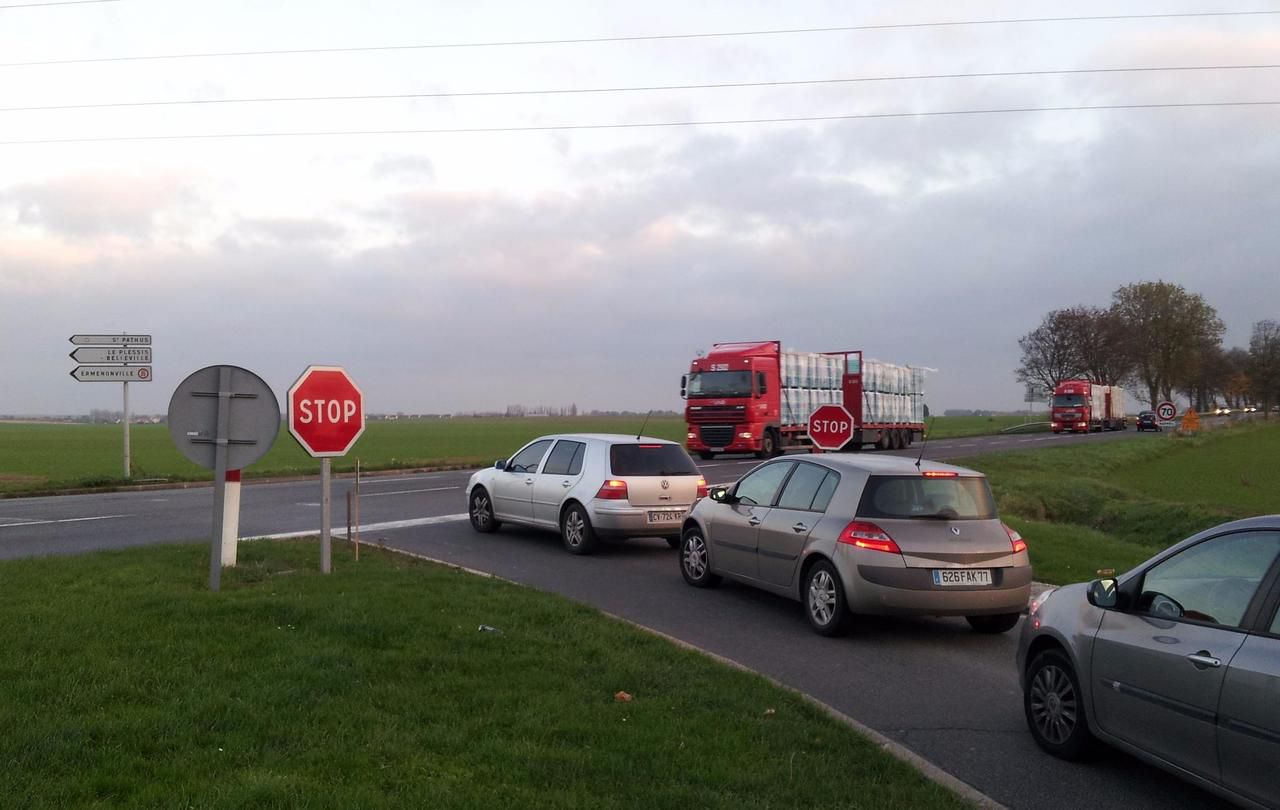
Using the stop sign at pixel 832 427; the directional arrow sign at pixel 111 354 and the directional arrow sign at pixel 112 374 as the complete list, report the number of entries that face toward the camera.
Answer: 3

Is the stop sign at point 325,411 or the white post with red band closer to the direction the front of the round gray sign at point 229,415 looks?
the white post with red band

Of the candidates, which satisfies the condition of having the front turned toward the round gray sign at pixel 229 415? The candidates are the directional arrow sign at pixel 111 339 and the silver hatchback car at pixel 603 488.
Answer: the directional arrow sign

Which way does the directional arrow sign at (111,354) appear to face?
toward the camera

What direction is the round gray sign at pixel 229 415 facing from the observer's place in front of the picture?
facing away from the viewer

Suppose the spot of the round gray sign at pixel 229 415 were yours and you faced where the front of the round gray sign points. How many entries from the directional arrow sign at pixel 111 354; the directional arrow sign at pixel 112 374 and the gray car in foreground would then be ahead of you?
2

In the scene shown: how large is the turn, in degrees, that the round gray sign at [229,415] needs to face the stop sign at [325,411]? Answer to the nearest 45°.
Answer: approximately 45° to its right

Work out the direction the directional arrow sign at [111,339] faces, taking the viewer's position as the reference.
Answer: facing the viewer

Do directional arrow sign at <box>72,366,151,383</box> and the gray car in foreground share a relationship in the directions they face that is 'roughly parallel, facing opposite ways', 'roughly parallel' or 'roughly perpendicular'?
roughly parallel, facing opposite ways

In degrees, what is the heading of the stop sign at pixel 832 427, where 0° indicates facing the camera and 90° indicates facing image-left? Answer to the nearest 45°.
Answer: approximately 0°

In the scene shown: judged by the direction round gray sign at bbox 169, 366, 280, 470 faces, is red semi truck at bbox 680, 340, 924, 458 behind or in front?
in front

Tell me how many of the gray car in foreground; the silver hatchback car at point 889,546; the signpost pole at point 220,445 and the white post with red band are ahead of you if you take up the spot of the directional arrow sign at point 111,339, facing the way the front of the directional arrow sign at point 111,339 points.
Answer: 4

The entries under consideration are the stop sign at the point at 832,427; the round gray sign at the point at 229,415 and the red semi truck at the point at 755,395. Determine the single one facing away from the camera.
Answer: the round gray sign

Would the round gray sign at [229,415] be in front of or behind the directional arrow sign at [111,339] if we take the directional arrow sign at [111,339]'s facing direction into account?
in front

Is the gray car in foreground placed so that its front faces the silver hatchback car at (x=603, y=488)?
yes

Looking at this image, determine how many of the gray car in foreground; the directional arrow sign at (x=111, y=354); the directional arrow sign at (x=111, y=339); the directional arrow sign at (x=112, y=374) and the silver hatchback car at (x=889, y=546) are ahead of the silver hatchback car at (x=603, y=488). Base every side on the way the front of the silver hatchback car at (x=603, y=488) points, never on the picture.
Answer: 3

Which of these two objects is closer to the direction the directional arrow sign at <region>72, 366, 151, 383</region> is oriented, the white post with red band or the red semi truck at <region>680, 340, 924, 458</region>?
the white post with red band

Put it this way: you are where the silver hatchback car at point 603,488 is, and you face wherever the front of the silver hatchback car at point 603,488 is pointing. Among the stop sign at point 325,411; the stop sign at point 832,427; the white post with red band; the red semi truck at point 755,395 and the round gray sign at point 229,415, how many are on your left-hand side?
3

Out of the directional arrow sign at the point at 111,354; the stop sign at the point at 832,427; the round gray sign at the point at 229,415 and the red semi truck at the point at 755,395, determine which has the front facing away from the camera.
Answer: the round gray sign

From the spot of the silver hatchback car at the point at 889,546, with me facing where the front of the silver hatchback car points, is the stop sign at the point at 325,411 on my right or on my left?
on my left
